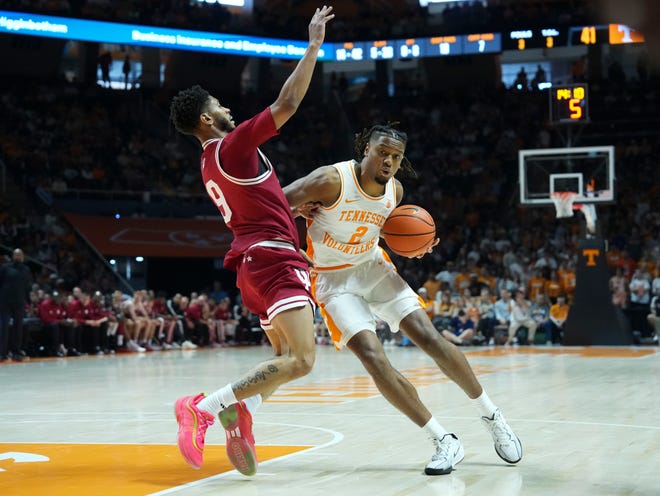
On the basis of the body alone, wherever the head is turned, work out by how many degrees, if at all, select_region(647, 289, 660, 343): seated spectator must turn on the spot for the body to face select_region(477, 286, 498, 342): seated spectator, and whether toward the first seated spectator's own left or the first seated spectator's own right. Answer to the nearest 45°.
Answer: approximately 90° to the first seated spectator's own right

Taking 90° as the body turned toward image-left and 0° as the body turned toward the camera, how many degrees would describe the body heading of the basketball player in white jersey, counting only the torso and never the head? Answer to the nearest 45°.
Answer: approximately 315°

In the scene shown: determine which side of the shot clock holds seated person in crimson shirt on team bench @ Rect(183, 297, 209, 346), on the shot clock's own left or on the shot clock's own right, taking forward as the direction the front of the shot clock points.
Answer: on the shot clock's own right

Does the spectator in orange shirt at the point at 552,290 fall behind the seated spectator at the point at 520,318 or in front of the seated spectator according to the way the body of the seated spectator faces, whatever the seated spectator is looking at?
behind

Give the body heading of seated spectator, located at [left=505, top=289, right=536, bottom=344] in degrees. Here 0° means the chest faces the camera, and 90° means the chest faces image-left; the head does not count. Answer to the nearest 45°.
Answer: approximately 0°

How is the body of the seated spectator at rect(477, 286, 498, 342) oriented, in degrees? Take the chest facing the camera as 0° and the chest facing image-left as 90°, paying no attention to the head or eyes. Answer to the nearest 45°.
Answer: approximately 0°

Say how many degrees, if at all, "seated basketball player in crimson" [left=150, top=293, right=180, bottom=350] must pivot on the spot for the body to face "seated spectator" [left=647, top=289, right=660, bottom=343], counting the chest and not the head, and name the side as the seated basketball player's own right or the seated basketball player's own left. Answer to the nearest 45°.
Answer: approximately 45° to the seated basketball player's own left

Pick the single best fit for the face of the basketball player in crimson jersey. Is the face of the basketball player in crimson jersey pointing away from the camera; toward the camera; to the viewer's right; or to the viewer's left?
to the viewer's right

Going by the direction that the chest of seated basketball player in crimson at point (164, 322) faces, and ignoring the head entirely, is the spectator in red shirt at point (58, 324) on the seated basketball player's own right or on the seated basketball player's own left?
on the seated basketball player's own right
